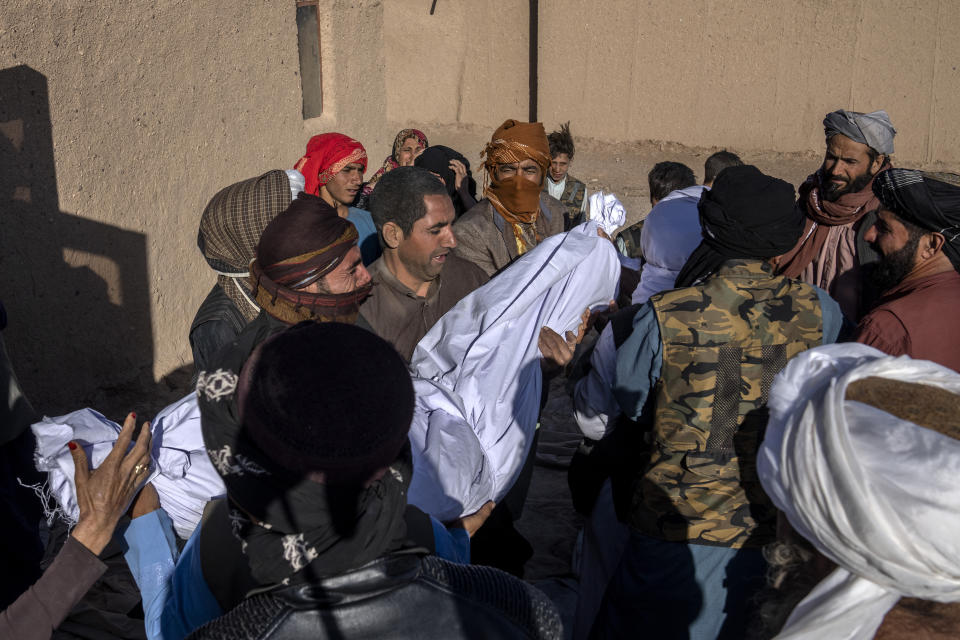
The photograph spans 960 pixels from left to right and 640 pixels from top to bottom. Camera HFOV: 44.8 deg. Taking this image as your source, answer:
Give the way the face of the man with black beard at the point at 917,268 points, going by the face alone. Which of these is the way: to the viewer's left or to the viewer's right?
to the viewer's left

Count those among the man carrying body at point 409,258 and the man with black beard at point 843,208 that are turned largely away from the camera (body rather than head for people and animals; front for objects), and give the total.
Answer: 0

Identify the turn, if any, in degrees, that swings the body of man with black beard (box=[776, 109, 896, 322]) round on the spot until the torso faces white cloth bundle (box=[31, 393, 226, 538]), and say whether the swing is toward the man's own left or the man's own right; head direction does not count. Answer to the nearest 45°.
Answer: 0° — they already face it

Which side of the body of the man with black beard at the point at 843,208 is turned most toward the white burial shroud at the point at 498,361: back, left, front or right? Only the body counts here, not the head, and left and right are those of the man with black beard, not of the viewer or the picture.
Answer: front

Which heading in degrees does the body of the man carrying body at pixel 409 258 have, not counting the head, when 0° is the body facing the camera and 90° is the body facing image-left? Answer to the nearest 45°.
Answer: approximately 315°

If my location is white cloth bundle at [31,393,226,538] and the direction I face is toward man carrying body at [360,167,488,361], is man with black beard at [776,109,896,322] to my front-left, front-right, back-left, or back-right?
front-right

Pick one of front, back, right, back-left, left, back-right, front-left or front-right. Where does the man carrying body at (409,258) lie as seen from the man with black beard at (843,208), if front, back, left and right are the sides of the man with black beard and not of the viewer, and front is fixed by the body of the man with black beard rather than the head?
front

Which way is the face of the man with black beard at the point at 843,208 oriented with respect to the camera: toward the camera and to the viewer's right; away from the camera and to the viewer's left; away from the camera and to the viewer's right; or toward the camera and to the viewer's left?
toward the camera and to the viewer's left

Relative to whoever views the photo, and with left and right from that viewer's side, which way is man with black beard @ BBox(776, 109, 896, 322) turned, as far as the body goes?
facing the viewer and to the left of the viewer

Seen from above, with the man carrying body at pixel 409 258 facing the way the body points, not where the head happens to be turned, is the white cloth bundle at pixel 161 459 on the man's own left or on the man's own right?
on the man's own right

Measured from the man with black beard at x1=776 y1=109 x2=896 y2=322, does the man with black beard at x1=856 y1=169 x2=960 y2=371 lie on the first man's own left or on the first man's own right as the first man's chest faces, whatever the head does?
on the first man's own left

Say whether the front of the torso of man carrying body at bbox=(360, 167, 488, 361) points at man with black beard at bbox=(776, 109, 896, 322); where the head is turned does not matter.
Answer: no
